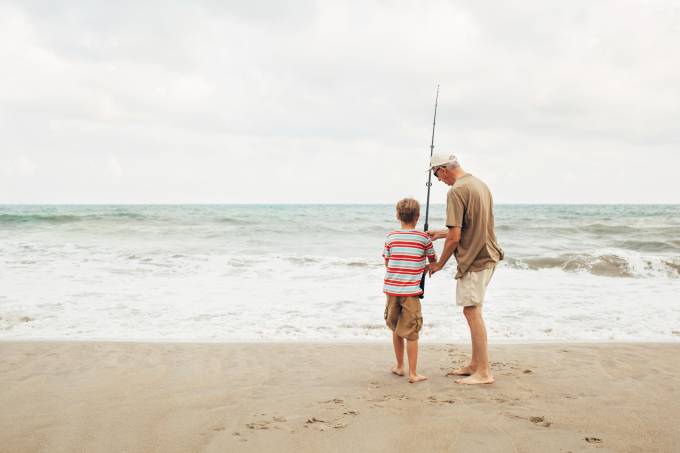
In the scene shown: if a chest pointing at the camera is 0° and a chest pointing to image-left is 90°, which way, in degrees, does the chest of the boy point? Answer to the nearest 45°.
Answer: approximately 180°

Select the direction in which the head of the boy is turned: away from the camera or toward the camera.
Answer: away from the camera
